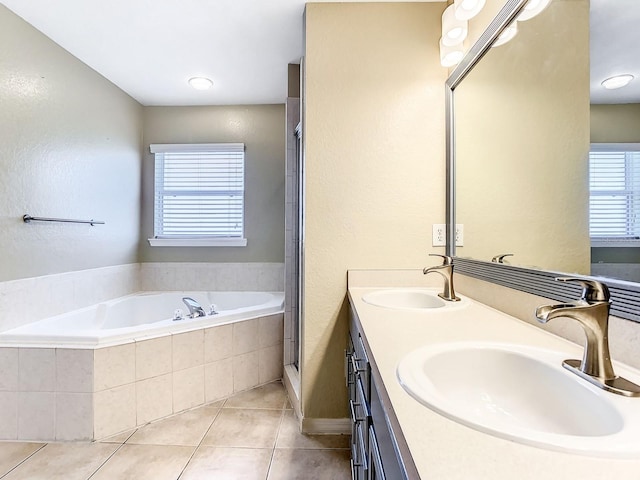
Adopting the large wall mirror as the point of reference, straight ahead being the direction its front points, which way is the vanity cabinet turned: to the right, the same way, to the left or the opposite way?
the same way

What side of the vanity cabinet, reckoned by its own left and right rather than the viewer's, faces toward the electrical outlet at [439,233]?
right

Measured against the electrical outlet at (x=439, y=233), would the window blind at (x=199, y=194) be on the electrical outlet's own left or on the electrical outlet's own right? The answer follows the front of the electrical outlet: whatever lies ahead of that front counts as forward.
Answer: on the electrical outlet's own right

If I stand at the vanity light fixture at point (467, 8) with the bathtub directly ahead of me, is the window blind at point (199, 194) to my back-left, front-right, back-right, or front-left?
front-right

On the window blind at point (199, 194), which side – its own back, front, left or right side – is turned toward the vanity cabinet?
front

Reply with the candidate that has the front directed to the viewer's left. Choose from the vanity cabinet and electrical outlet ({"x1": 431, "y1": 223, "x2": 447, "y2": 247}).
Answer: the vanity cabinet

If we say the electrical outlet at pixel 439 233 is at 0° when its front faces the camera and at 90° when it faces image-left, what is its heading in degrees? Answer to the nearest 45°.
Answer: approximately 0°

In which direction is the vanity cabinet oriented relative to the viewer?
to the viewer's left

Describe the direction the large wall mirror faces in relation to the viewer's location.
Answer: facing to the left of the viewer

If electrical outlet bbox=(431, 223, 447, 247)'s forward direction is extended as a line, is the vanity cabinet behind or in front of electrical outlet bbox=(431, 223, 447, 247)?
in front

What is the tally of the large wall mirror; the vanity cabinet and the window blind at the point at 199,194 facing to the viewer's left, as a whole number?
2

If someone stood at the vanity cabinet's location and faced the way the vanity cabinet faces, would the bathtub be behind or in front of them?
in front

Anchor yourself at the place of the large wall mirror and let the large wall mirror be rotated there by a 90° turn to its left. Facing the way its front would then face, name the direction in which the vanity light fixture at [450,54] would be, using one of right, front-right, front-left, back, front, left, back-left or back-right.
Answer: back-right

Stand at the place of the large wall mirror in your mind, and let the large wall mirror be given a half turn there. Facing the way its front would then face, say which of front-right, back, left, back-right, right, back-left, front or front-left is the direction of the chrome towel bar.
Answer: back

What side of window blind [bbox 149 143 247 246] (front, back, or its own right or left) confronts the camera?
front
